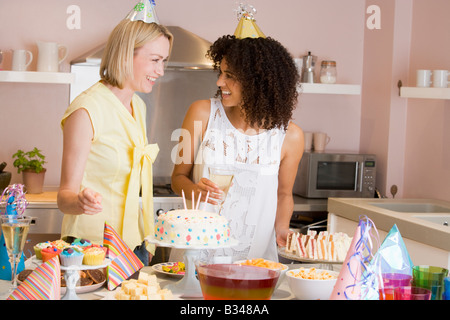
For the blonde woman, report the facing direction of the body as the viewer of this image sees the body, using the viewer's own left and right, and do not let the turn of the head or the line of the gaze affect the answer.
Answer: facing the viewer and to the right of the viewer

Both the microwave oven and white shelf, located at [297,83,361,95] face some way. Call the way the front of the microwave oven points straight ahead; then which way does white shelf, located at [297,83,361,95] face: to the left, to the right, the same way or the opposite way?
the same way

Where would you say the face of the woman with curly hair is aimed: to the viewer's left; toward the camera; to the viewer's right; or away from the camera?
to the viewer's left

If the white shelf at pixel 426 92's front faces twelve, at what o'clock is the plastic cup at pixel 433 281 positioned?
The plastic cup is roughly at 12 o'clock from the white shelf.

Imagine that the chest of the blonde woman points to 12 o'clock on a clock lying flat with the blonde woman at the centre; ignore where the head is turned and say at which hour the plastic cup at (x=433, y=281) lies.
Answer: The plastic cup is roughly at 12 o'clock from the blonde woman.

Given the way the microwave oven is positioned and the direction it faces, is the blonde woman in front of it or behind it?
in front

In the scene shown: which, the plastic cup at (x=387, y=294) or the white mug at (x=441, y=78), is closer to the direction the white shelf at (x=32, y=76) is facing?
the plastic cup

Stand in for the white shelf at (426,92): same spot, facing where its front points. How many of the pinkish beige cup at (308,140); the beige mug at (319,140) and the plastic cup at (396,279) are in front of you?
1

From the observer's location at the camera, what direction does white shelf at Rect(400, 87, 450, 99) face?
facing the viewer

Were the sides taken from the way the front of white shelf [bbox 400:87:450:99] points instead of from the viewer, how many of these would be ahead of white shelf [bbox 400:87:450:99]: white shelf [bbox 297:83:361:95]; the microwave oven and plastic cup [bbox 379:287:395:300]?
1

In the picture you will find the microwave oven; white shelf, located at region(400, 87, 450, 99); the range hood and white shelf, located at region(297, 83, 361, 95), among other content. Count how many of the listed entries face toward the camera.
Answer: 4

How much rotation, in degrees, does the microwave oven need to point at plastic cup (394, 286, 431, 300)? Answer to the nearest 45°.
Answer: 0° — it already faces it

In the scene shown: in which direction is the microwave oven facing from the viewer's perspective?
toward the camera

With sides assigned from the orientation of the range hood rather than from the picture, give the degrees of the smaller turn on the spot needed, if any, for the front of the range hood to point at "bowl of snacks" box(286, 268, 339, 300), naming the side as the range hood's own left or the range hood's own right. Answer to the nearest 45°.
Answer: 0° — it already faces it
